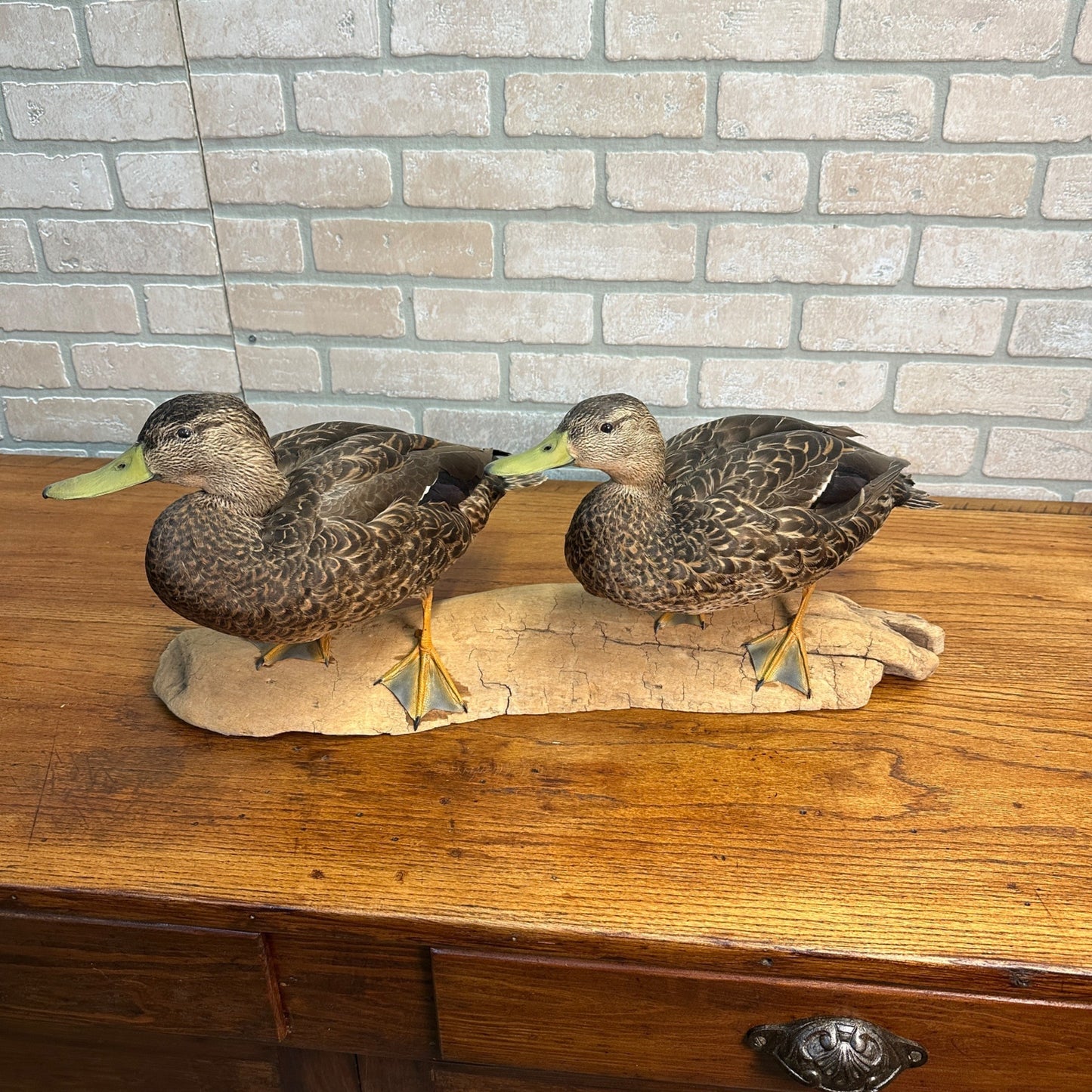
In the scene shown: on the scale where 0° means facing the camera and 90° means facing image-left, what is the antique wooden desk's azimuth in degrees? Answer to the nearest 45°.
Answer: approximately 0°

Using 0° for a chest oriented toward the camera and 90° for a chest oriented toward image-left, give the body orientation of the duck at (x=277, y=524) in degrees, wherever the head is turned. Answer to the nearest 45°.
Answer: approximately 45°
